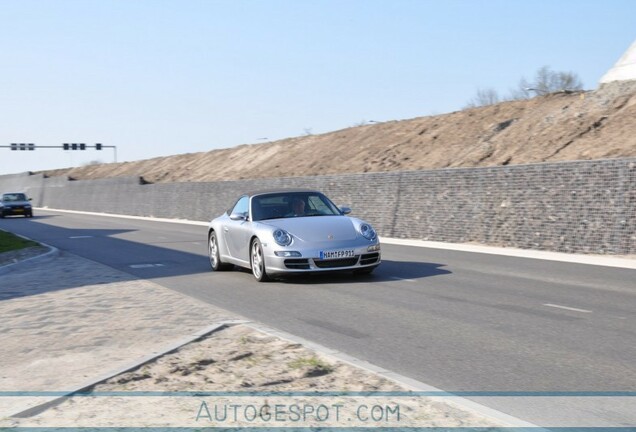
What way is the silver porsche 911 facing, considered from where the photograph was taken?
facing the viewer and to the right of the viewer
